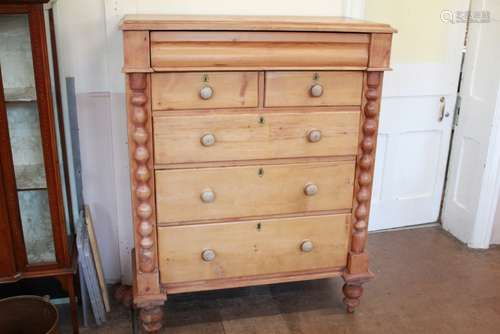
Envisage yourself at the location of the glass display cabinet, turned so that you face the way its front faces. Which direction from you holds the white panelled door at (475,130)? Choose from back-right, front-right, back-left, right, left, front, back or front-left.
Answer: left

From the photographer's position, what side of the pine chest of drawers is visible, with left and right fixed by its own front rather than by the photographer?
front

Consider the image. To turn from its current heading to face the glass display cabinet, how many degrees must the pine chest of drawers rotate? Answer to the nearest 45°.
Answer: approximately 90° to its right

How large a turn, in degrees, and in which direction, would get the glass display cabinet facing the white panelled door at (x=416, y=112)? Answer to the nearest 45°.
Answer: approximately 90° to its left

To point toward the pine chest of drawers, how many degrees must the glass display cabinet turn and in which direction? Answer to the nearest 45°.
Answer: approximately 90° to its left

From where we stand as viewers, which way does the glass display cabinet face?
facing the viewer

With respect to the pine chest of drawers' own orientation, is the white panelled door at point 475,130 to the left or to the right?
on its left

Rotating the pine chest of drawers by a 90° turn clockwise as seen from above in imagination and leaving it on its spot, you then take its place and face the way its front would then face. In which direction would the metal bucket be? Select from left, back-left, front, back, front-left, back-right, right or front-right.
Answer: front

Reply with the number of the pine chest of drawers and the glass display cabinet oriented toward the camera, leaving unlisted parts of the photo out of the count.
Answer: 2

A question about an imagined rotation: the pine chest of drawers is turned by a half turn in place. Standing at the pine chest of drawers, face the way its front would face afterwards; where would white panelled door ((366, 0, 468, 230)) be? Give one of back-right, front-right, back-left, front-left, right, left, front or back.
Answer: front-right
